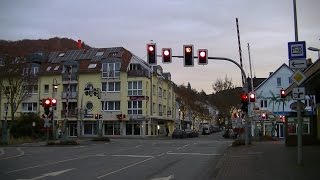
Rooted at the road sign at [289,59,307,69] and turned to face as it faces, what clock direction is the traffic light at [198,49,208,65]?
The traffic light is roughly at 5 o'clock from the road sign.

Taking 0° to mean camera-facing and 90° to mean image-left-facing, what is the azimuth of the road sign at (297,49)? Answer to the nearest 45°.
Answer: approximately 0°

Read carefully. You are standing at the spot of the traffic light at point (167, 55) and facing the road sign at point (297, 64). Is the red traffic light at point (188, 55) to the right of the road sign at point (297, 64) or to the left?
left

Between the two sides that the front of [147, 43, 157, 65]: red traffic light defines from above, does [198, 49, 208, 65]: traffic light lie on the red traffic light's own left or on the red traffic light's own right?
on the red traffic light's own left

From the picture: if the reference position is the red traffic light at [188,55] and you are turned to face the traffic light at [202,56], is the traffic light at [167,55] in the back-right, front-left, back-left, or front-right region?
back-left

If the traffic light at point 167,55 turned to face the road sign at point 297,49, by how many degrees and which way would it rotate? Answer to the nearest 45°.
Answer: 0° — it already faces it

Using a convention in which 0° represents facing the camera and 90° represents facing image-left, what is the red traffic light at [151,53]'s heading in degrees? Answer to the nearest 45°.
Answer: approximately 0°

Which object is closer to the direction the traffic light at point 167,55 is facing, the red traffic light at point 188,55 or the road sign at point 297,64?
the road sign

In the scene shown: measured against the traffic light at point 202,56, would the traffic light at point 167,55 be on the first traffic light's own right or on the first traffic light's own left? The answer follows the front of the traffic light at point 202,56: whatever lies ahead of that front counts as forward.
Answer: on the first traffic light's own right

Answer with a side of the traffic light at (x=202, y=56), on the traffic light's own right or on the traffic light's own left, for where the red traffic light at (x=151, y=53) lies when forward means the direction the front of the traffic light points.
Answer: on the traffic light's own right
